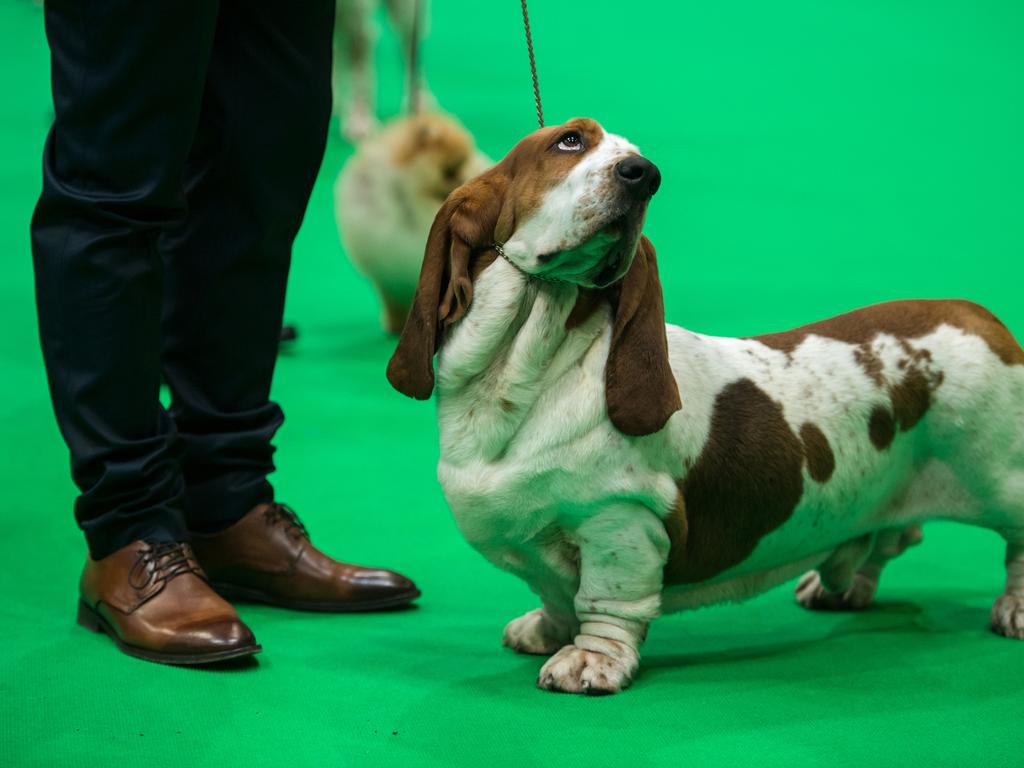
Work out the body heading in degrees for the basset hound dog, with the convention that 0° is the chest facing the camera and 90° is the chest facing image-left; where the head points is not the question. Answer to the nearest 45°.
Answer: approximately 45°

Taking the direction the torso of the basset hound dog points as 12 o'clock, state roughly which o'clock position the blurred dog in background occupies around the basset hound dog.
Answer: The blurred dog in background is roughly at 4 o'clock from the basset hound dog.
